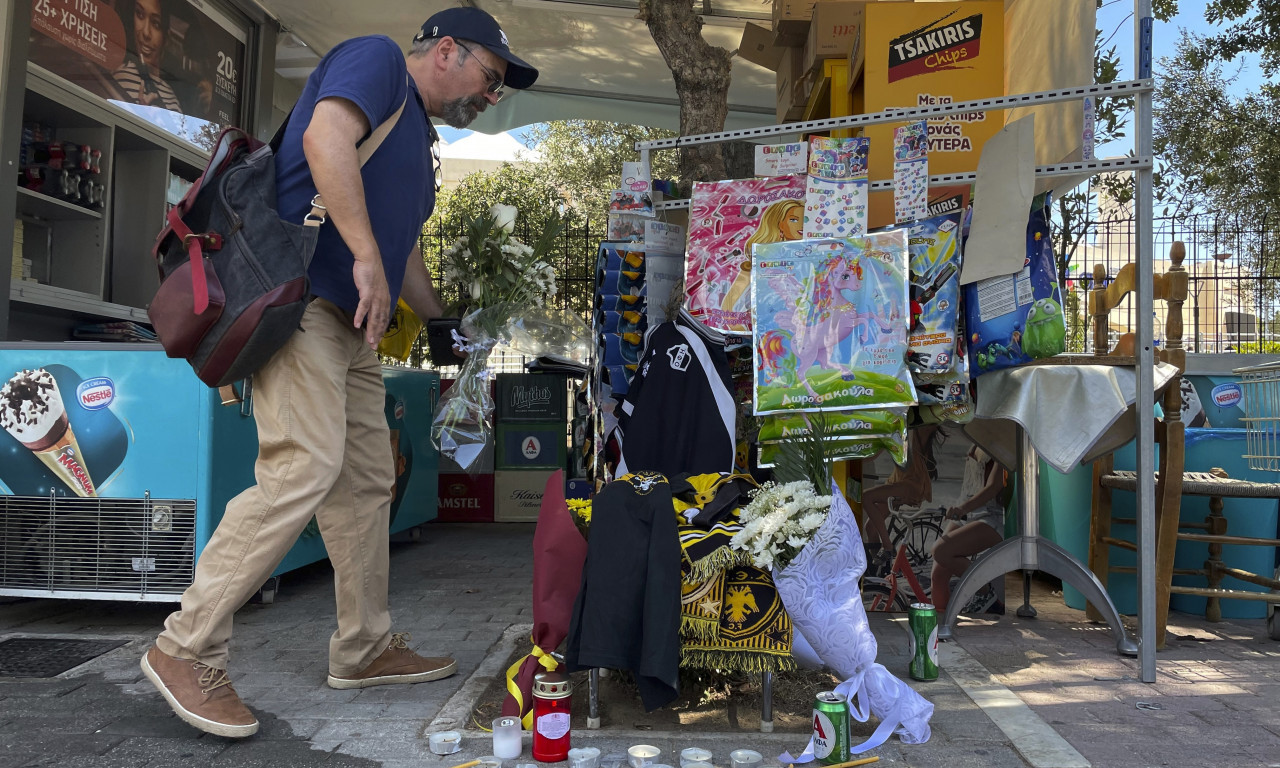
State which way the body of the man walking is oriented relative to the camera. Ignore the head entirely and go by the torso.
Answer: to the viewer's right

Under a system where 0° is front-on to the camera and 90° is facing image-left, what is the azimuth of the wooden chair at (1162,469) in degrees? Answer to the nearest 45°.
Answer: approximately 225°

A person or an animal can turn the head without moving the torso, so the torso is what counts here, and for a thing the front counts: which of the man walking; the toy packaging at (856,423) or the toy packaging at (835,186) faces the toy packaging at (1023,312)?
the man walking

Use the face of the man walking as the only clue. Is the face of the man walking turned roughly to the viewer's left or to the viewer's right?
to the viewer's right

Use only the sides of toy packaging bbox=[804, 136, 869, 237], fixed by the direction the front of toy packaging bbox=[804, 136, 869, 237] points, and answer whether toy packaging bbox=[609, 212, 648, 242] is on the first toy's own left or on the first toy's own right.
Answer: on the first toy's own right

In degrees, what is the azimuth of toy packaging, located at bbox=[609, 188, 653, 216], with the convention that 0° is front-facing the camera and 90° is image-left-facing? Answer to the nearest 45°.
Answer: approximately 0°
